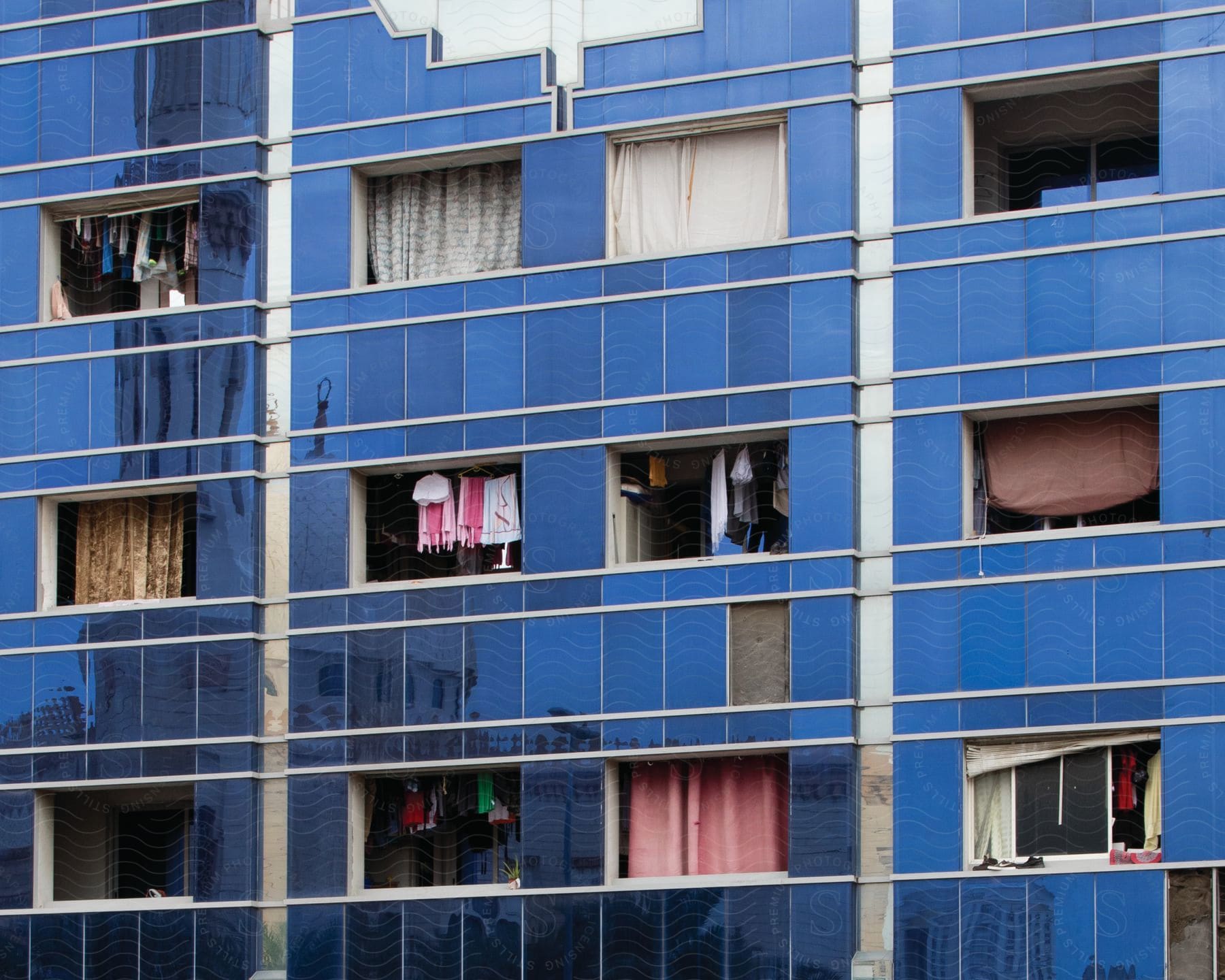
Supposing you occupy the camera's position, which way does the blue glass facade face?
facing the viewer
